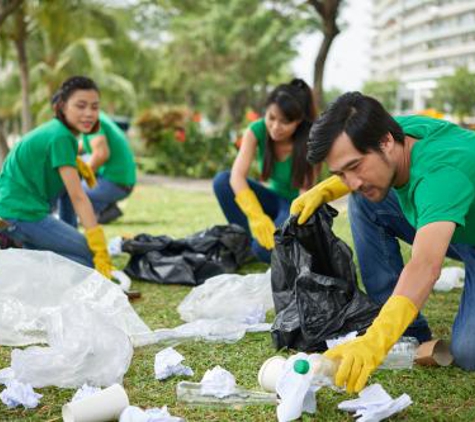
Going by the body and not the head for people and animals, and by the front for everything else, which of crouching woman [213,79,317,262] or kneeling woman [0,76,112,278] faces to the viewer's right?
kneeling woman [0,76,112,278]

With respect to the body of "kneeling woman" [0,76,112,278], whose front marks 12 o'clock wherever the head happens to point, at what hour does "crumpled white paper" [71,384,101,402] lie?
The crumpled white paper is roughly at 3 o'clock from the kneeling woman.

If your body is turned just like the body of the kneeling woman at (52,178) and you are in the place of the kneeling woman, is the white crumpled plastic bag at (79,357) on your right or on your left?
on your right

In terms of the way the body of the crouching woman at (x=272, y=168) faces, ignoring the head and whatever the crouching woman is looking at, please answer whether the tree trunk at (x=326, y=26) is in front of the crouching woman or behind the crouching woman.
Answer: behind

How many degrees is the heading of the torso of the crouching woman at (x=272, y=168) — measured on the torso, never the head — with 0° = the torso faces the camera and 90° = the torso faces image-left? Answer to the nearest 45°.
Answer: approximately 45°

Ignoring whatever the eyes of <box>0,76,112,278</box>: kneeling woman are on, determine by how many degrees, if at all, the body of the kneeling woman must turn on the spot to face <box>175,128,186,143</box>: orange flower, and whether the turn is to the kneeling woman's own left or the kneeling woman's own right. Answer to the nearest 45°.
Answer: approximately 90° to the kneeling woman's own left

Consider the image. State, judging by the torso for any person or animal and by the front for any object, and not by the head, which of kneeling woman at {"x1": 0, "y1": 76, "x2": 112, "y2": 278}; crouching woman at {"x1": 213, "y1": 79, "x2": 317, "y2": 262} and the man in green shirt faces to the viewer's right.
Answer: kneeling woman at {"x1": 0, "y1": 76, "x2": 112, "y2": 278}

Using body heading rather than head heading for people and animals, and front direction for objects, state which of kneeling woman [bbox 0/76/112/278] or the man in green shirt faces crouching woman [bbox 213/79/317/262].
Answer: kneeling woman [bbox 0/76/112/278]

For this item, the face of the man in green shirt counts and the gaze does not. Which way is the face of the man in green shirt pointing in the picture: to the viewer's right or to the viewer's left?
to the viewer's left

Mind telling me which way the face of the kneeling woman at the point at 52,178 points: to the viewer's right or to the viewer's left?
to the viewer's right

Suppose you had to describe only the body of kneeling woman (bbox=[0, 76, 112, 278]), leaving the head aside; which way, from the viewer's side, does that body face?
to the viewer's right

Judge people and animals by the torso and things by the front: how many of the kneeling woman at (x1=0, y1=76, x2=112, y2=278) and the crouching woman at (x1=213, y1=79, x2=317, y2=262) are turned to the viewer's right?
1

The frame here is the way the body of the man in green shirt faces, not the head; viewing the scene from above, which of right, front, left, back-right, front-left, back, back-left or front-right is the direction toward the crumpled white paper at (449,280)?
back-right

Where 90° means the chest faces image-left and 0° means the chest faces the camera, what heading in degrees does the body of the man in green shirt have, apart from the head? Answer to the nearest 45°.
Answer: approximately 45°
